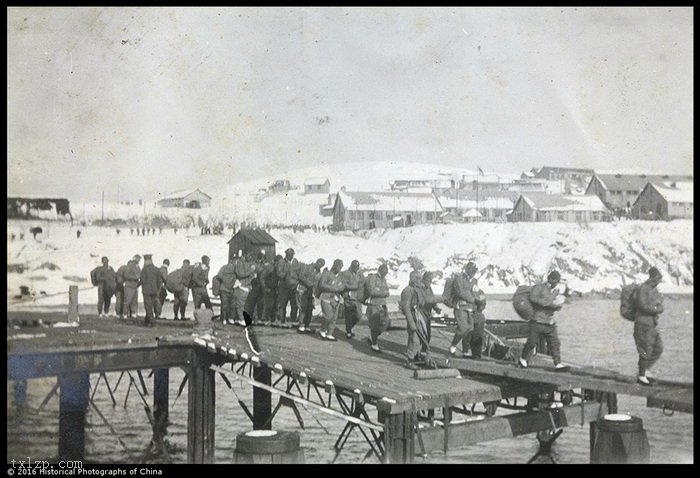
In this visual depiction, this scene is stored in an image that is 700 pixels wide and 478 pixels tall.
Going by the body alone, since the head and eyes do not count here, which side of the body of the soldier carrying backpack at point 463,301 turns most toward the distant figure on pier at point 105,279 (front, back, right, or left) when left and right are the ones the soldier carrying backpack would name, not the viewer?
back

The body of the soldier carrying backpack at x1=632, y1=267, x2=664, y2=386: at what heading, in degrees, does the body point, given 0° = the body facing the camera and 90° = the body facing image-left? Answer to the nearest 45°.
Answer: approximately 270°

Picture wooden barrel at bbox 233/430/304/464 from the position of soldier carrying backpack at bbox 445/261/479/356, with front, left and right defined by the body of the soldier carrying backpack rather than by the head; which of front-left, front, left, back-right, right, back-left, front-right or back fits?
right

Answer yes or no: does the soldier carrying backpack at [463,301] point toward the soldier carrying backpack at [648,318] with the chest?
yes

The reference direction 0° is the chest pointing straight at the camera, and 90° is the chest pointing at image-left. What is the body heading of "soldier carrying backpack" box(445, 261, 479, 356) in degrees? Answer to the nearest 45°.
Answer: approximately 315°

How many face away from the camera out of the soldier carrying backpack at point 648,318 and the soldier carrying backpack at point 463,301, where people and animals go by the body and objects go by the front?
0

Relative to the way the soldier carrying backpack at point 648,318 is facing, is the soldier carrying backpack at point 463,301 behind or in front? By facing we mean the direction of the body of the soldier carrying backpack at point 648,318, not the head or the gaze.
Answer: behind

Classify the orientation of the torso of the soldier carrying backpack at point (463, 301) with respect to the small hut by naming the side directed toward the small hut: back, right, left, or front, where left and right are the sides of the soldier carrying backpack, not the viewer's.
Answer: back

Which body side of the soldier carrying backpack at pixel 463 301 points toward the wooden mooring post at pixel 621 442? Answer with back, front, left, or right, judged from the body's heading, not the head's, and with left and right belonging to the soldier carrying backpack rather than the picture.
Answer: front

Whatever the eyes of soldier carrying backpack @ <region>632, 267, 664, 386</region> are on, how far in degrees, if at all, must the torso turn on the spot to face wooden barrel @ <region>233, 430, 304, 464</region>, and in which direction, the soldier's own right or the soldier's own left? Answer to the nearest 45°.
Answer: approximately 135° to the soldier's own right
